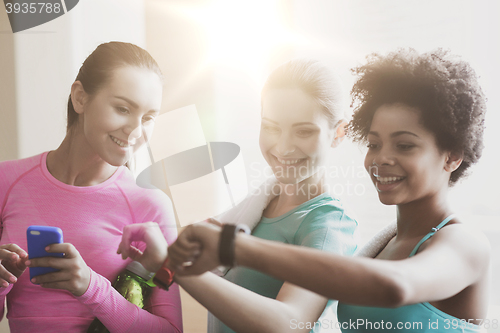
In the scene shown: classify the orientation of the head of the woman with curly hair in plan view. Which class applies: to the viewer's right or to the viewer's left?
to the viewer's left

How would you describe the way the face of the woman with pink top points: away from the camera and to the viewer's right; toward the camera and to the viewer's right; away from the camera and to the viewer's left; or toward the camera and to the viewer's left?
toward the camera and to the viewer's right

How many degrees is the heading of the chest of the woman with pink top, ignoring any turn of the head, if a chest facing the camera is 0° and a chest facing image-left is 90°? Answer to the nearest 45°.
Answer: approximately 0°

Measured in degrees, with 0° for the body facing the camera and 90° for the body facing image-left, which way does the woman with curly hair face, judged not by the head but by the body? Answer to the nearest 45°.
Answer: approximately 45°

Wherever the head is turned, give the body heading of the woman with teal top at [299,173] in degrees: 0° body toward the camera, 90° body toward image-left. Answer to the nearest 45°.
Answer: approximately 45°
